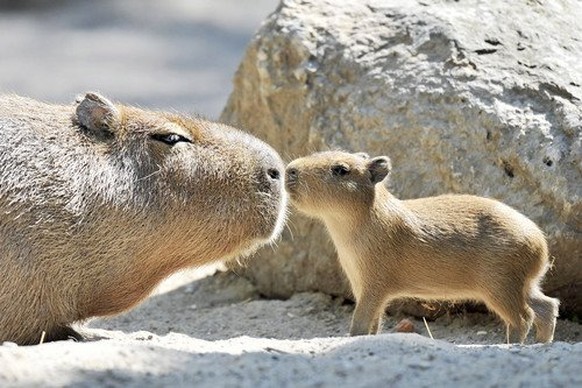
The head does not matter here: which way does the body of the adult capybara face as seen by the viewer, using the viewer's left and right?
facing to the right of the viewer

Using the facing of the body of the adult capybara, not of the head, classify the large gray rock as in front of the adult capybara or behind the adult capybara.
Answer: in front

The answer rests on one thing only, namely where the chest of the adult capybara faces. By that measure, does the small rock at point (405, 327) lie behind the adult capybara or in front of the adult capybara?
in front
